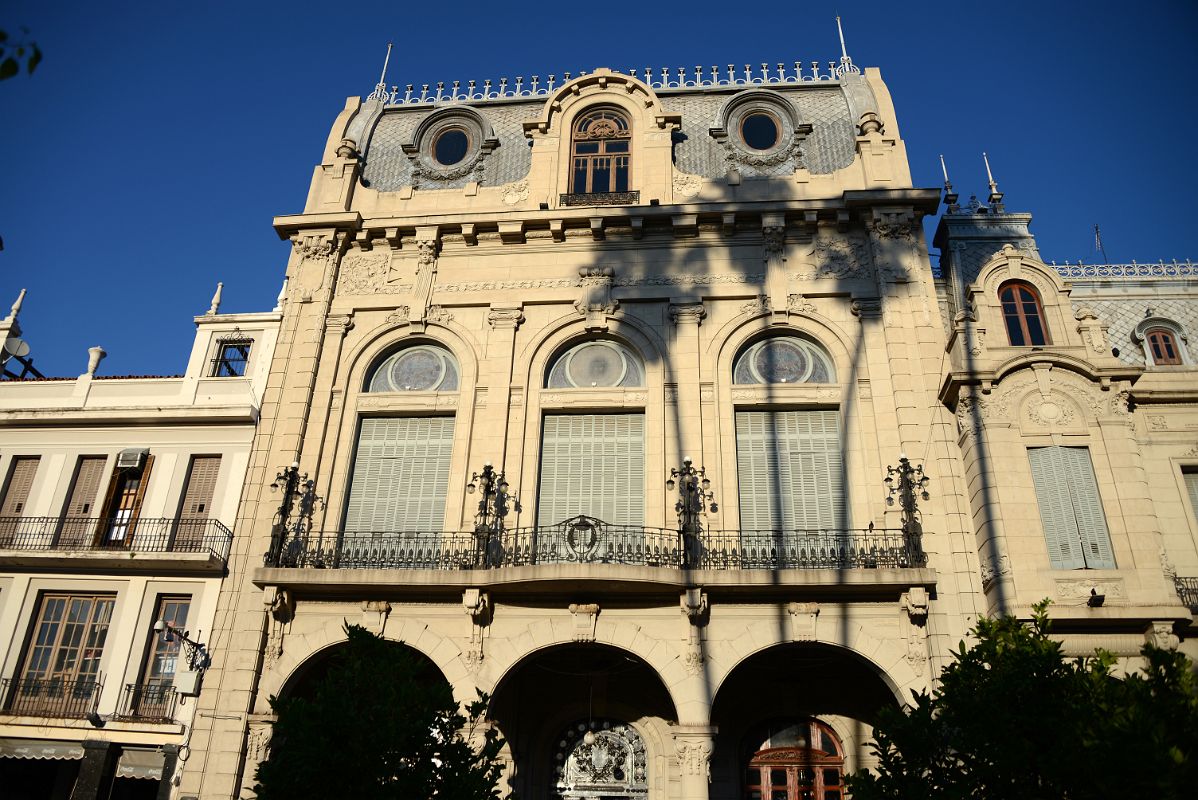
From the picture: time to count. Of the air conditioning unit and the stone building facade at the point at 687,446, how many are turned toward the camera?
2

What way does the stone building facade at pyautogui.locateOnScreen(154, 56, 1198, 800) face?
toward the camera

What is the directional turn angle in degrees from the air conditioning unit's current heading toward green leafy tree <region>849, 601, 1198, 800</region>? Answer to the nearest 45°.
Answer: approximately 45° to its left

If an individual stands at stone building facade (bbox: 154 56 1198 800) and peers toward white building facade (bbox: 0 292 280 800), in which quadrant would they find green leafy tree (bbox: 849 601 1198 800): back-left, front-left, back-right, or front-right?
back-left

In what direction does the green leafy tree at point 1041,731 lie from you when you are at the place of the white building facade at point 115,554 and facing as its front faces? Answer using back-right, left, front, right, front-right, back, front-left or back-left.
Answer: front-left

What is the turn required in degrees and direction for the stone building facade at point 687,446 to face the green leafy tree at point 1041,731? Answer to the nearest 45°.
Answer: approximately 45° to its left

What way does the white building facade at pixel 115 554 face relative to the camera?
toward the camera

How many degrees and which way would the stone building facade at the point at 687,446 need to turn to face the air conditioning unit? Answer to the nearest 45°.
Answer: approximately 90° to its right

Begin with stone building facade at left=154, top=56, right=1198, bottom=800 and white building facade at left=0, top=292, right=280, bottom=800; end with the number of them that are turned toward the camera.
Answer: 2

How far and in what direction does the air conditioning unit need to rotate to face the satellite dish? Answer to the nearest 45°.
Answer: approximately 135° to its right

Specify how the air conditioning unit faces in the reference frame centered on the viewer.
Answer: facing the viewer

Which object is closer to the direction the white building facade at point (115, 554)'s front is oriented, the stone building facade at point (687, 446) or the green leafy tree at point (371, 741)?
the green leafy tree

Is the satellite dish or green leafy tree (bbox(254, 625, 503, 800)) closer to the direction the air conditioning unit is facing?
the green leafy tree

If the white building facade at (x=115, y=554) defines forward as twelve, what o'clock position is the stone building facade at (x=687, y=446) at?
the stone building facade at (x=687, y=446) is roughly at 10 o'clock from the white building facade at (x=115, y=554).
